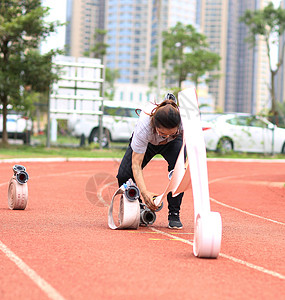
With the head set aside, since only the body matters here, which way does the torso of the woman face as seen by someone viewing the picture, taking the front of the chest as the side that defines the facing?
toward the camera

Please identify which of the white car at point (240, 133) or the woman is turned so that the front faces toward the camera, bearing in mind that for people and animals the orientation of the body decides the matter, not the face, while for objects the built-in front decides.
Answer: the woman

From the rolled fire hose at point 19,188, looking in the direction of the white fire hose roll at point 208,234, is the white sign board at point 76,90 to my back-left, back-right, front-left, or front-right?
back-left

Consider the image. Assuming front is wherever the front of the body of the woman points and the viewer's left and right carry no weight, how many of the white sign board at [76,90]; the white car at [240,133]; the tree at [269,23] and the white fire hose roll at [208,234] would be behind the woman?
3

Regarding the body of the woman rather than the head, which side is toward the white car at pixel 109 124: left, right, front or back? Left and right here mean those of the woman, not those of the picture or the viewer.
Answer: back

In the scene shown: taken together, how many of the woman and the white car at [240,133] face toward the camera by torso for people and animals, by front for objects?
1

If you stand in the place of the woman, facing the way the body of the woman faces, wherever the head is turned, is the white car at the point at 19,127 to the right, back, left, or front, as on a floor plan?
back

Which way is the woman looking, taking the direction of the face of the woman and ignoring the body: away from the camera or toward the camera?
toward the camera

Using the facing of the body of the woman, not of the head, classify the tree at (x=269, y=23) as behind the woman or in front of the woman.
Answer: behind
